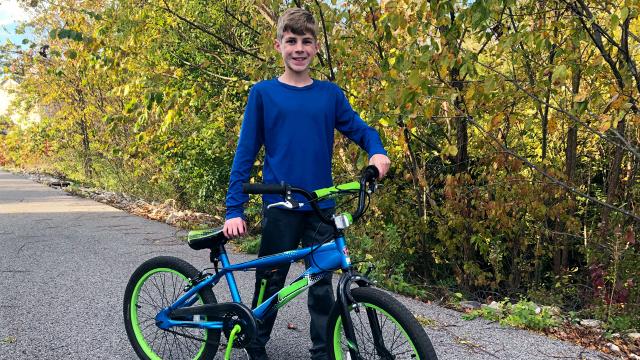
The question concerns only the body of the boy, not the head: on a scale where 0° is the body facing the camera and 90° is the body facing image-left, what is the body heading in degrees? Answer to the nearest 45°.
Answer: approximately 0°

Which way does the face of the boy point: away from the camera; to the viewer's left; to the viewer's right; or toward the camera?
toward the camera

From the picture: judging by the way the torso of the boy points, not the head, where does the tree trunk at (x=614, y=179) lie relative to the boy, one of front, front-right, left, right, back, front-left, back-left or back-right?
back-left

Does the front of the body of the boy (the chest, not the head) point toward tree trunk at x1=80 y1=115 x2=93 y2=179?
no
